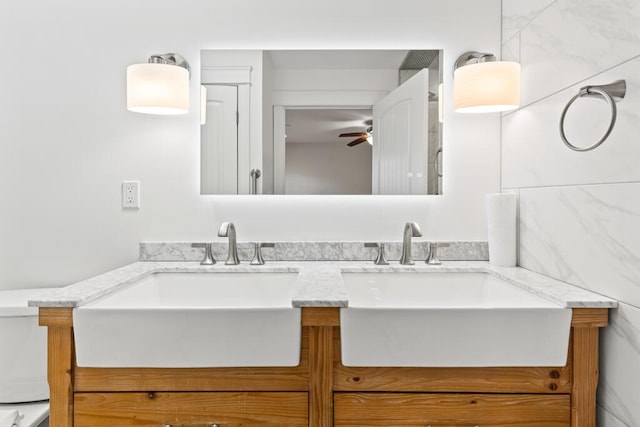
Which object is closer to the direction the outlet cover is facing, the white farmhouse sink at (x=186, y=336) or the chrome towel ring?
the white farmhouse sink
